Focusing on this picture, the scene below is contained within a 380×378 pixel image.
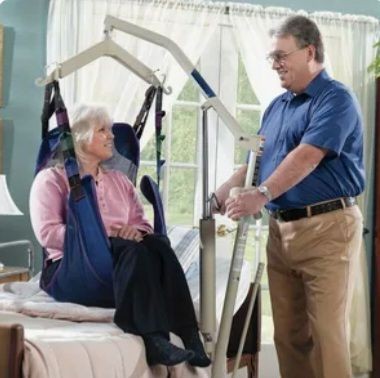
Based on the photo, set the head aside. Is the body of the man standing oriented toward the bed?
yes

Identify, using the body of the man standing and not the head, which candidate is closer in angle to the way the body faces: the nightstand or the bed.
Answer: the bed

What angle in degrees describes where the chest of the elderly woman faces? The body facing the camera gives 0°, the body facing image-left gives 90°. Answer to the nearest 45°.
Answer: approximately 315°

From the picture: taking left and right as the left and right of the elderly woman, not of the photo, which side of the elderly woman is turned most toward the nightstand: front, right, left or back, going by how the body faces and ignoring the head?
back

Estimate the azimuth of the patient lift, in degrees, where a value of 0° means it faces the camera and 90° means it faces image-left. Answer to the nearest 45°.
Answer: approximately 90°

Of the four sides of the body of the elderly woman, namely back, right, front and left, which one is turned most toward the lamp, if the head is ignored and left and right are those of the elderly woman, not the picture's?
back

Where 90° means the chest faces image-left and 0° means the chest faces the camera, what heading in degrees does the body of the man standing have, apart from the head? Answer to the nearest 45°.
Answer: approximately 45°

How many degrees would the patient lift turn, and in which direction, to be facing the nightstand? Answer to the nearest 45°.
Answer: approximately 45° to its right

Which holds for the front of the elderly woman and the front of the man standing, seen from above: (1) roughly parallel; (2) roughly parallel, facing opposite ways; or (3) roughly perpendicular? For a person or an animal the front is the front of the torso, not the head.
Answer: roughly perpendicular
